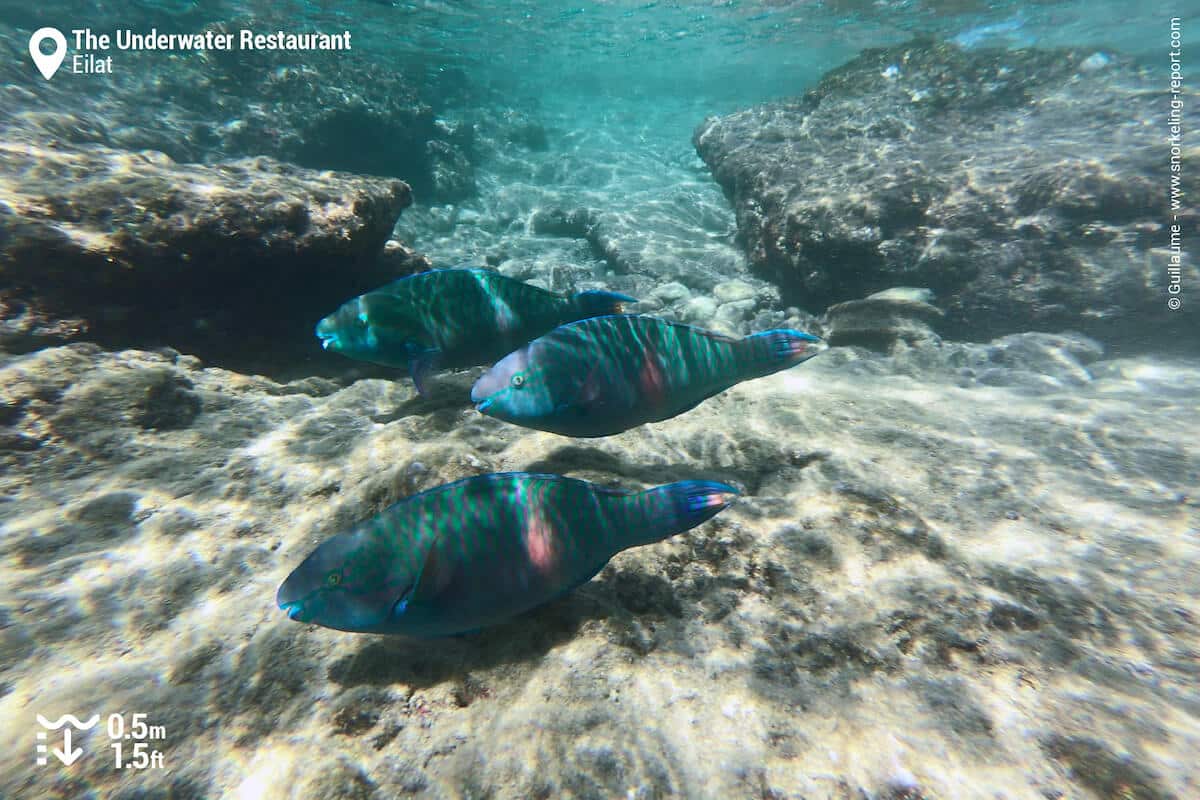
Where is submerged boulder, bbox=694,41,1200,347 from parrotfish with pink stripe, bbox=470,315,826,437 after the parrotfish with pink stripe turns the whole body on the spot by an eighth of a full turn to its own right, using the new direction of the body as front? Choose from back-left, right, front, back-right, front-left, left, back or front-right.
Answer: right

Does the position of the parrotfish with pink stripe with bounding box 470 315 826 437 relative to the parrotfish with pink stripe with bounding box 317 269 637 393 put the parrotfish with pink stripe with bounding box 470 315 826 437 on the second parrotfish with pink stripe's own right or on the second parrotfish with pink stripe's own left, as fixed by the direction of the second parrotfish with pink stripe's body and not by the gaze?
on the second parrotfish with pink stripe's own left

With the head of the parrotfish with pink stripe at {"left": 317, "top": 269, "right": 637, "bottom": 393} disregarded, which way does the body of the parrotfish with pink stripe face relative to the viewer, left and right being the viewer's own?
facing to the left of the viewer

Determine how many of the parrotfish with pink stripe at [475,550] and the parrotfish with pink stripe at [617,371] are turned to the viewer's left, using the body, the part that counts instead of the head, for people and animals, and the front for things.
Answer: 2

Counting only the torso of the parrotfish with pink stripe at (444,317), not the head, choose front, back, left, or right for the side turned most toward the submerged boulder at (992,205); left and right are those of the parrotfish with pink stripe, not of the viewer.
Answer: back

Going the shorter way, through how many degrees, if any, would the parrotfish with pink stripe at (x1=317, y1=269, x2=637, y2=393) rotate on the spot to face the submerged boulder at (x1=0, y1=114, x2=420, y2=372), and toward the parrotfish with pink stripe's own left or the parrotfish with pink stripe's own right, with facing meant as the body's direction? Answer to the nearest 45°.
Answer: approximately 45° to the parrotfish with pink stripe's own right

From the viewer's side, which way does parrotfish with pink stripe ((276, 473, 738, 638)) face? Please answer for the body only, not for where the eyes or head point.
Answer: to the viewer's left

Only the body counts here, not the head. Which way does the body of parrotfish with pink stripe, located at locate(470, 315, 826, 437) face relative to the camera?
to the viewer's left

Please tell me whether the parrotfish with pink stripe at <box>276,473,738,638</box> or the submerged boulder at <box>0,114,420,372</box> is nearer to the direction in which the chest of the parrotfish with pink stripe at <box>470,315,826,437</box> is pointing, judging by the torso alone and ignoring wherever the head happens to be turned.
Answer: the submerged boulder

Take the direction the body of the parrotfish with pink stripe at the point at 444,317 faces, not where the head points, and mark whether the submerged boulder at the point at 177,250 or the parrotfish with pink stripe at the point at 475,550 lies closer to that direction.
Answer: the submerged boulder

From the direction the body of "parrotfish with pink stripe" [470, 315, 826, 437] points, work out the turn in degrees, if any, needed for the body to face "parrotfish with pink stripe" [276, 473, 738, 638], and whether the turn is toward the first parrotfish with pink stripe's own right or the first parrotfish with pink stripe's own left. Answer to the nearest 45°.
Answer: approximately 45° to the first parrotfish with pink stripe's own left

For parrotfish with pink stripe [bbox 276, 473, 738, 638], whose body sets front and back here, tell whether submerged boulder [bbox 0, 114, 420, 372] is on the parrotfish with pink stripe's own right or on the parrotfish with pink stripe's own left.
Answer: on the parrotfish with pink stripe's own right

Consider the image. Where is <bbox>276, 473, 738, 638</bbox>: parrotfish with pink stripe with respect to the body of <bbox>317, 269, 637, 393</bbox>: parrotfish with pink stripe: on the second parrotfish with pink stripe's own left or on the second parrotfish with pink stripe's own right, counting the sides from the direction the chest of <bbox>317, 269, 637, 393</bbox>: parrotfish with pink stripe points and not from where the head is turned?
on the second parrotfish with pink stripe's own left

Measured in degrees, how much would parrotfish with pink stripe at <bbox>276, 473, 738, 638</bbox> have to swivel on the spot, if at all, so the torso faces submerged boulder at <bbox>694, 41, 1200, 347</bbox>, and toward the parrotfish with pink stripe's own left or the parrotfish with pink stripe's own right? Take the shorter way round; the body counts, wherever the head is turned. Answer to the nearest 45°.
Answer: approximately 135° to the parrotfish with pink stripe's own right
